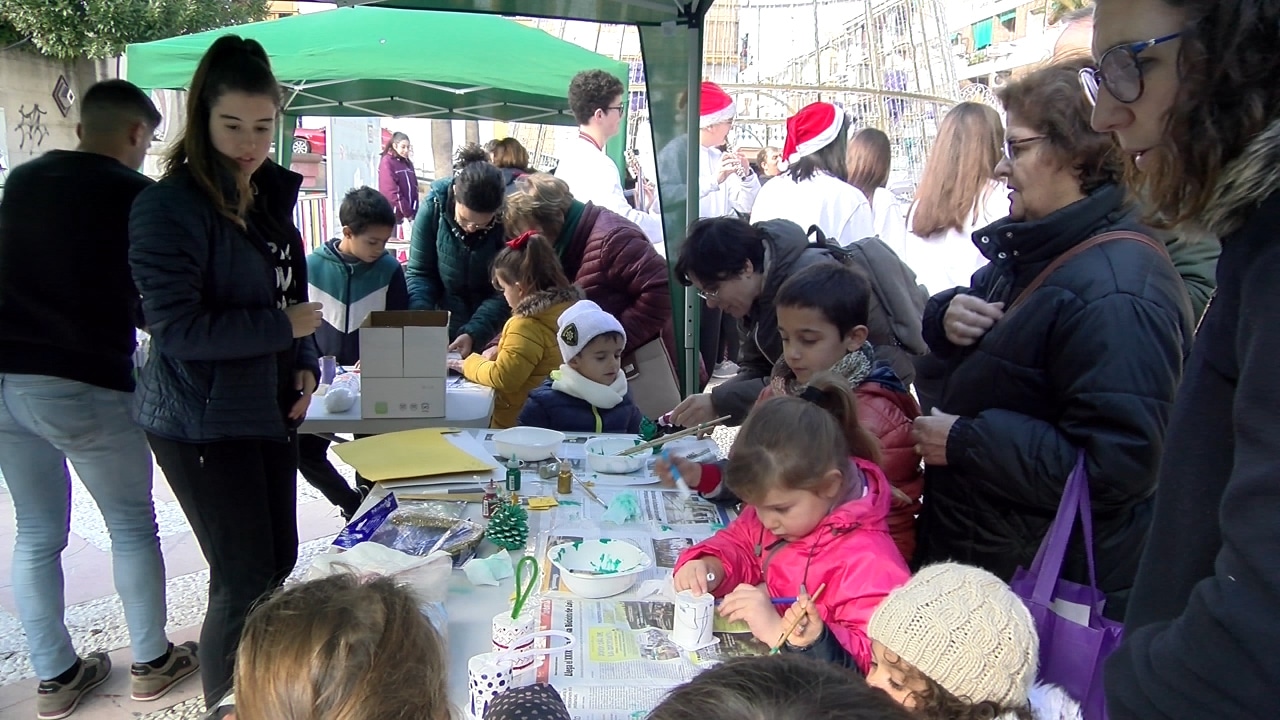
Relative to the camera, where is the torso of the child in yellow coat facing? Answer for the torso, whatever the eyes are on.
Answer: to the viewer's left

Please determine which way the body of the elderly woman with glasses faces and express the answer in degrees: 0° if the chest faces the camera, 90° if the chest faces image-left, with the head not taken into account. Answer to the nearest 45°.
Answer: approximately 90°

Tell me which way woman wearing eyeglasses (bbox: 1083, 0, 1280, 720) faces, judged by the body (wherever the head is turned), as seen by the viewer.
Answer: to the viewer's left

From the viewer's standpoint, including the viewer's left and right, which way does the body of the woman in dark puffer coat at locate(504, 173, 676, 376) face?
facing to the left of the viewer

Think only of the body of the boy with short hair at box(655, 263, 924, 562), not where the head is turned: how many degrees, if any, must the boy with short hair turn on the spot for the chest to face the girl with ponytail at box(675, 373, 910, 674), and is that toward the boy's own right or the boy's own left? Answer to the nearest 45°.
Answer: approximately 45° to the boy's own left

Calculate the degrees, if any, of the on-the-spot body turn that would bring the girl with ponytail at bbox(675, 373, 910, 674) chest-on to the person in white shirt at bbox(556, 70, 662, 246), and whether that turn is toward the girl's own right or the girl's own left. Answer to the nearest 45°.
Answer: approximately 135° to the girl's own right

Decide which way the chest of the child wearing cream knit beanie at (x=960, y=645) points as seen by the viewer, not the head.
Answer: to the viewer's left

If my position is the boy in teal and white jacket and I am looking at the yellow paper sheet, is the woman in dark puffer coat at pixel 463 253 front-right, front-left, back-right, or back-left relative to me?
back-left

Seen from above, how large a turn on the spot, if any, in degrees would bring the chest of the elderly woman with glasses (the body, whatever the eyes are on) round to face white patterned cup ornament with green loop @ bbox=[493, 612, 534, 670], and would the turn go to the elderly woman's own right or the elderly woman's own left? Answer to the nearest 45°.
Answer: approximately 45° to the elderly woman's own left

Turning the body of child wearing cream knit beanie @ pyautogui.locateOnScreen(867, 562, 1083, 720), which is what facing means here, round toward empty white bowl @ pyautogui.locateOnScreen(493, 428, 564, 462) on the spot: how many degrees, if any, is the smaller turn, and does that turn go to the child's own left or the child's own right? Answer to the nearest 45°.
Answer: approximately 45° to the child's own right
